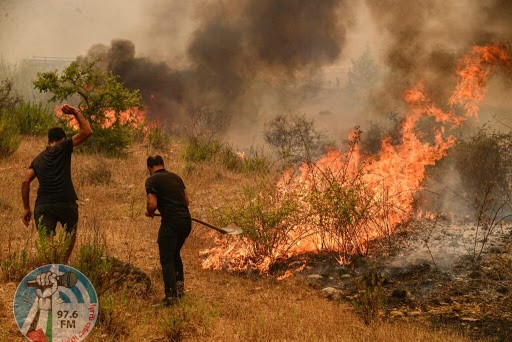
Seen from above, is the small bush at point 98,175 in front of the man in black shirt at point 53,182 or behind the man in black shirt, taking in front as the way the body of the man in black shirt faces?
in front

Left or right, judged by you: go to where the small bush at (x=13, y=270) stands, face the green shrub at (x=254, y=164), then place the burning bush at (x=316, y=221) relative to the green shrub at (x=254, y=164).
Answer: right

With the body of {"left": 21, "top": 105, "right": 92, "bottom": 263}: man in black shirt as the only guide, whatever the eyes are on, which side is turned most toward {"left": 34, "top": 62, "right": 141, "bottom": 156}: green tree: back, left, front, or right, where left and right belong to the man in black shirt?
front

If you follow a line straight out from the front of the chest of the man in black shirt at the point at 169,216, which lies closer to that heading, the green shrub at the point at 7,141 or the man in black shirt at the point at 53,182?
the green shrub

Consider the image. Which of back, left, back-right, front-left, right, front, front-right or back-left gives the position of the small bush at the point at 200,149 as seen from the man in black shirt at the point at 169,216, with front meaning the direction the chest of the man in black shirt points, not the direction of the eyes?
front-right

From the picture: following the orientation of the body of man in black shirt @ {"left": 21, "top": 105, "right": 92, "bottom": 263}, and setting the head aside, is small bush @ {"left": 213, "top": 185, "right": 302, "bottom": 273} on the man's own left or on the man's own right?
on the man's own right

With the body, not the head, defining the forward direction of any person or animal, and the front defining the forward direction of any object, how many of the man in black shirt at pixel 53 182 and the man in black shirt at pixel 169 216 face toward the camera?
0

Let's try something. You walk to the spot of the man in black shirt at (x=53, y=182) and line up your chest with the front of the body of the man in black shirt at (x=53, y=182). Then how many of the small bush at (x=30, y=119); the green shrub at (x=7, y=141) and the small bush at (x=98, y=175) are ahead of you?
3

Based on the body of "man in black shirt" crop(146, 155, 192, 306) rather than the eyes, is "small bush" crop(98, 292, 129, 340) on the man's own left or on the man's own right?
on the man's own left

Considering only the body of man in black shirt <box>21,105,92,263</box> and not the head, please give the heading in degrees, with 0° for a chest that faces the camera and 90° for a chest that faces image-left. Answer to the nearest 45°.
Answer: approximately 180°
